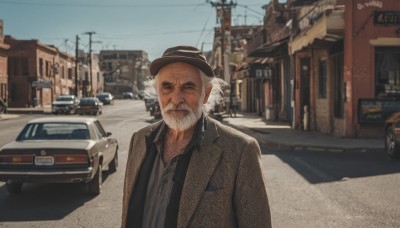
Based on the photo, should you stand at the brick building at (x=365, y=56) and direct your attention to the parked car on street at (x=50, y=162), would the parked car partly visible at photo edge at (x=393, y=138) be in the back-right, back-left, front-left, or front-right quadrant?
front-left

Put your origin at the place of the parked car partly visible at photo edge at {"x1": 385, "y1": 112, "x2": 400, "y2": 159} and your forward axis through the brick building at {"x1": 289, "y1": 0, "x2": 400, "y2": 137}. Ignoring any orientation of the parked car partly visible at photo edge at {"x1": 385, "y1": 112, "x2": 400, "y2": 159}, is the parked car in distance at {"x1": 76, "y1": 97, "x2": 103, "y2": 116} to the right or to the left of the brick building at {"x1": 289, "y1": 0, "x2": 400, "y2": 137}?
left

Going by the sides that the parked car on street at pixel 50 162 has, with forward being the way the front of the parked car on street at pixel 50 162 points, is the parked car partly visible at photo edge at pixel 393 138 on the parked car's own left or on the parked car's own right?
on the parked car's own right

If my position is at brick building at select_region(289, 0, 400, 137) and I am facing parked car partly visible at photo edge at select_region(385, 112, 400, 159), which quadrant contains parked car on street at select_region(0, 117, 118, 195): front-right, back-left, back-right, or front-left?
front-right

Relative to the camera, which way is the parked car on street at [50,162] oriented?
away from the camera

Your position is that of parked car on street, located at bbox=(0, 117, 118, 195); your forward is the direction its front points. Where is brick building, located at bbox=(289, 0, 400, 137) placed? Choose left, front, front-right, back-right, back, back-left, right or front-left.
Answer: front-right

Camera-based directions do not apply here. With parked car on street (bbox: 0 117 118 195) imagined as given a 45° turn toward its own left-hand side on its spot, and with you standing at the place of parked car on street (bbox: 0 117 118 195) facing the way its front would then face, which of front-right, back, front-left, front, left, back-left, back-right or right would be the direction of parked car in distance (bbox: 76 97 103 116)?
front-right
